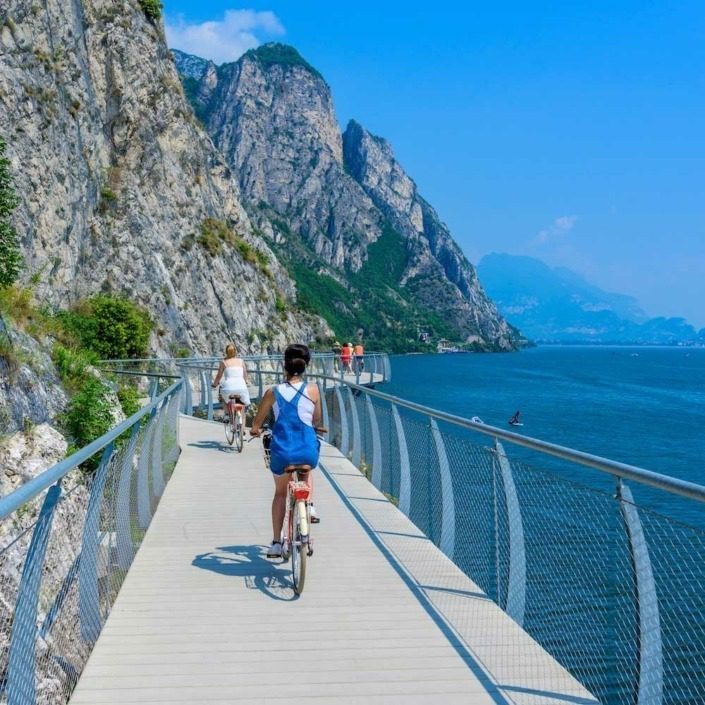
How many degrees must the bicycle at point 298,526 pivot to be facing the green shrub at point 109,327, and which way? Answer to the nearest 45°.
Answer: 0° — it already faces it

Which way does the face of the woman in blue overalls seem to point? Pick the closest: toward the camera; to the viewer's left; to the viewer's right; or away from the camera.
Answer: away from the camera

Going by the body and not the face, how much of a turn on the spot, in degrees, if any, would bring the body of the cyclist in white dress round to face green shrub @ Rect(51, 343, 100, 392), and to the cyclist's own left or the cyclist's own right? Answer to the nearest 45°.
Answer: approximately 45° to the cyclist's own left

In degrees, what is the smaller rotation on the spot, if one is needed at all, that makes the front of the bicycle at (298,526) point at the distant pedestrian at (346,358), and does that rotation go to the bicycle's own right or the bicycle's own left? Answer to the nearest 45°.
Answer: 0° — it already faces them

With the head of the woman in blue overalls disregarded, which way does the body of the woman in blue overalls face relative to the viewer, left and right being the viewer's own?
facing away from the viewer

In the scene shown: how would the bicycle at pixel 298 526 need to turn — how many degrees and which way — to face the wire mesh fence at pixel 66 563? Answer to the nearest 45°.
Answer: approximately 135° to its left

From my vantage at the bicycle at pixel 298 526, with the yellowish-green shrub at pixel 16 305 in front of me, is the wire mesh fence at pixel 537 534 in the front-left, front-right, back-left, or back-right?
back-right

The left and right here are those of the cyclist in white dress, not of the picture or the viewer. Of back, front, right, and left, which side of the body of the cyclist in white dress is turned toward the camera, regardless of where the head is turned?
back

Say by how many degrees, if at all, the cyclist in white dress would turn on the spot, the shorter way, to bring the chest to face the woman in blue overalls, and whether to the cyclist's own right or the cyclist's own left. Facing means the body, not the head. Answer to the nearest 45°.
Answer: approximately 180°

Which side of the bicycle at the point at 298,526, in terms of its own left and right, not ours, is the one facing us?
back
